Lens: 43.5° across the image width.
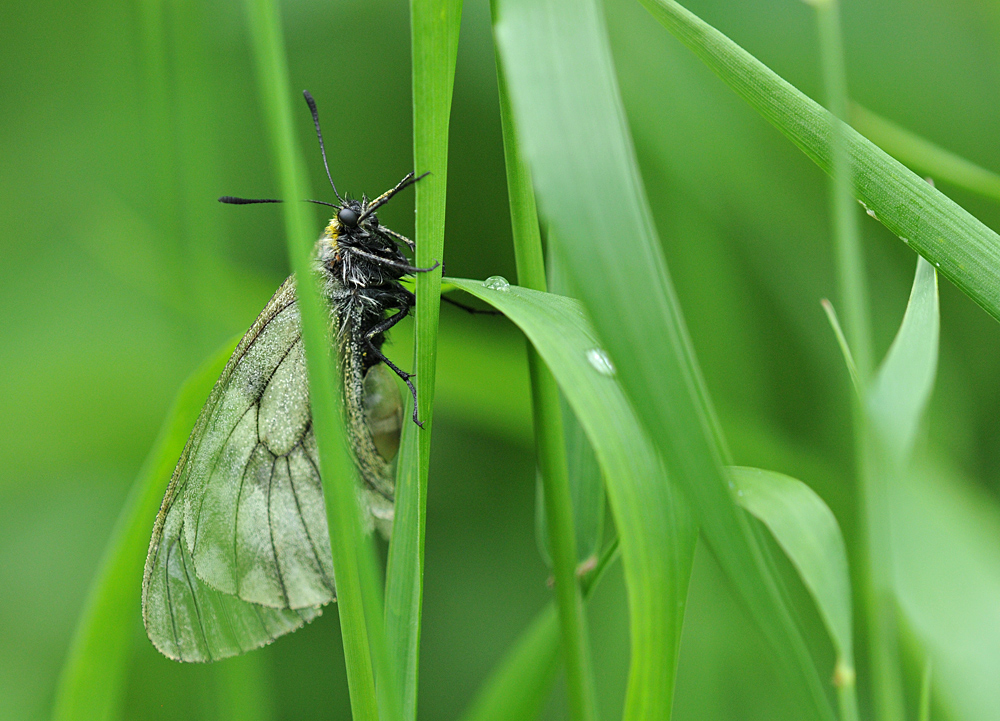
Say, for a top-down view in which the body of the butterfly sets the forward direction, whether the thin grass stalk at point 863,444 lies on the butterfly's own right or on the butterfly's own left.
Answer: on the butterfly's own right

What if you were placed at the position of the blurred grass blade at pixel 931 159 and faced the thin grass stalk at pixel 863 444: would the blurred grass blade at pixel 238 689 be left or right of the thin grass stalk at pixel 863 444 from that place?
right

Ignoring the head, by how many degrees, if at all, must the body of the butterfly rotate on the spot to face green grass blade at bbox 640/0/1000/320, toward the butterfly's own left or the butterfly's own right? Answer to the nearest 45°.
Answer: approximately 45° to the butterfly's own right

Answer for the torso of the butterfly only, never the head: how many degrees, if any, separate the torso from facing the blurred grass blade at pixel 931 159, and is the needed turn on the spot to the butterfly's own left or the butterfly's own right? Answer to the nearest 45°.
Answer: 0° — it already faces it

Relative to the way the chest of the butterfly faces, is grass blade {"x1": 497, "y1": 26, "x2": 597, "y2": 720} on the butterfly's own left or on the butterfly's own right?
on the butterfly's own right

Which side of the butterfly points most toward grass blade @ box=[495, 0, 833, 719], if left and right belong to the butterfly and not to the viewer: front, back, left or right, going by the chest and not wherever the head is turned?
front
